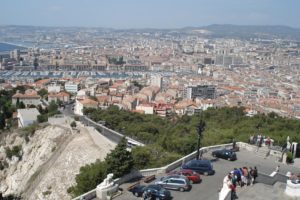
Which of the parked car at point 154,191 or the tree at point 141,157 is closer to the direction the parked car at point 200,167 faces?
the tree

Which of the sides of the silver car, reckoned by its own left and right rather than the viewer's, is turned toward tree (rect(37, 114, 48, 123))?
front

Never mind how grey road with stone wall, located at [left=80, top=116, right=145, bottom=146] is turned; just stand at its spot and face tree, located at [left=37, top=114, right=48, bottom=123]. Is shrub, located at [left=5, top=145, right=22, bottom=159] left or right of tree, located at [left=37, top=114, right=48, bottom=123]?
left

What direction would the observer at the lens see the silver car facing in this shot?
facing away from the viewer and to the left of the viewer

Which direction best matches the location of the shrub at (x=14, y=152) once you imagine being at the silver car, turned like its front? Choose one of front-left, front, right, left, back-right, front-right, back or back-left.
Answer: front

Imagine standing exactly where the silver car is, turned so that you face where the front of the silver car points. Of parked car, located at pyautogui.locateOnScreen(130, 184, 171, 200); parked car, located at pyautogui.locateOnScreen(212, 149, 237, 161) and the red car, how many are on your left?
1

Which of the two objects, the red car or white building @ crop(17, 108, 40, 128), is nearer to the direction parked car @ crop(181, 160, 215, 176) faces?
the white building

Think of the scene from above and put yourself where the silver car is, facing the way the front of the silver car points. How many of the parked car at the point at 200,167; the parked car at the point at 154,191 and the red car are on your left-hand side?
1

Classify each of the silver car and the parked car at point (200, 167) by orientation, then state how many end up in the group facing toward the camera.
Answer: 0

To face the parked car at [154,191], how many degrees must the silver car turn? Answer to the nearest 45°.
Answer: approximately 90° to its left

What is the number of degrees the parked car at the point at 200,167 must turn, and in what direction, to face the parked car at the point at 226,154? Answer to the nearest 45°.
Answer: approximately 90° to its right

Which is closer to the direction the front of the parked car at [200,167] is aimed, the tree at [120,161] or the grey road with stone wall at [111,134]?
the grey road with stone wall

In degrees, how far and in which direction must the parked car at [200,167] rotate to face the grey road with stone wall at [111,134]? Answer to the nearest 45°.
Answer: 0° — it already faces it

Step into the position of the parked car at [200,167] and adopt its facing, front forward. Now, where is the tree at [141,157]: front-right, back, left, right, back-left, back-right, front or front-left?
front

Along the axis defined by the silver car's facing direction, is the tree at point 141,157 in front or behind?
in front

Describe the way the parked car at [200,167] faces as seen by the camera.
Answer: facing away from the viewer and to the left of the viewer

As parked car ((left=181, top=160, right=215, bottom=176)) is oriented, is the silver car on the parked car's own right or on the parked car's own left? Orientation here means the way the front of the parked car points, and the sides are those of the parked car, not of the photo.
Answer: on the parked car's own left
